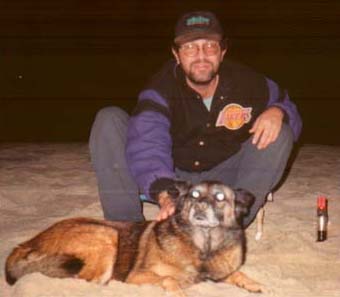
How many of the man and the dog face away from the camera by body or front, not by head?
0

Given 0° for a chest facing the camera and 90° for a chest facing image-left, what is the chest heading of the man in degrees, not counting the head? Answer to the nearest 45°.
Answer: approximately 0°

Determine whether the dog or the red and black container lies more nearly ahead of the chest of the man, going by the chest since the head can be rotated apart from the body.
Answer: the dog

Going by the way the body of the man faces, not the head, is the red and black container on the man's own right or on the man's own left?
on the man's own left

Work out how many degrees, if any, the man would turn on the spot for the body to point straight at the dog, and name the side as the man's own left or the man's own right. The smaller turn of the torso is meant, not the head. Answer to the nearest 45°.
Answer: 0° — they already face it

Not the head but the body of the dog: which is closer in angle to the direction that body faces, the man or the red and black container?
the red and black container

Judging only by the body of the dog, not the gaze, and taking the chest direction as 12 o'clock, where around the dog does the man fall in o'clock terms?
The man is roughly at 8 o'clock from the dog.

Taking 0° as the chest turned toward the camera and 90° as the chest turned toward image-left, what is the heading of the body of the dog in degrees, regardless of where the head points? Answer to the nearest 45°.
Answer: approximately 315°

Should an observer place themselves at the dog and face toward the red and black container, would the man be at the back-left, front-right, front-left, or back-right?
front-left

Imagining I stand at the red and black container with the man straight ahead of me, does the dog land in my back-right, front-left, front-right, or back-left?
front-left
